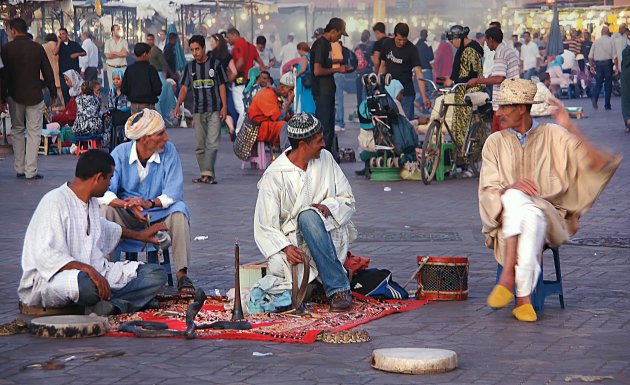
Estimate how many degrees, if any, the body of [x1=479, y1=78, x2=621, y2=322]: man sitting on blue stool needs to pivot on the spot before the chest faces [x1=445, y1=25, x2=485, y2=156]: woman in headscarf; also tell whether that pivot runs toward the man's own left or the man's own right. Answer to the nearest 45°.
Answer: approximately 135° to the man's own right

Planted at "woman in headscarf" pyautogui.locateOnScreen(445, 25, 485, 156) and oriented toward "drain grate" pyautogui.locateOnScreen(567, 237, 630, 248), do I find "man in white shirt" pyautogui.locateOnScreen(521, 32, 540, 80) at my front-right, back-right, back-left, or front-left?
back-left

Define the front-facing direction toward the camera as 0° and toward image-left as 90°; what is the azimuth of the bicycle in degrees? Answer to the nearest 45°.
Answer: approximately 45°

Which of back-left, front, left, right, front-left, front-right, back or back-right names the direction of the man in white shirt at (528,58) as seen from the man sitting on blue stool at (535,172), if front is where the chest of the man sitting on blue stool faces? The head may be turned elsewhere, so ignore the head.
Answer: back-right

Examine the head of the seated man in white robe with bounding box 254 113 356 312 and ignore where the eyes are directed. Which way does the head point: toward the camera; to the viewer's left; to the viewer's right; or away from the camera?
to the viewer's right

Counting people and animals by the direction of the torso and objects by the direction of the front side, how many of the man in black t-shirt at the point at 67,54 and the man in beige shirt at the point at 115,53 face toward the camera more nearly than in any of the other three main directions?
2
